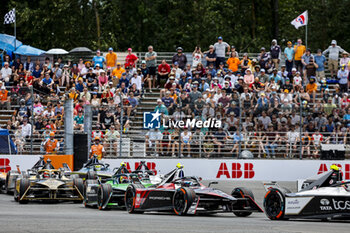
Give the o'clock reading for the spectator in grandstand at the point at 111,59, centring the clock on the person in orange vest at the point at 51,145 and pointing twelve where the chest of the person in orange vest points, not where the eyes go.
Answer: The spectator in grandstand is roughly at 7 o'clock from the person in orange vest.

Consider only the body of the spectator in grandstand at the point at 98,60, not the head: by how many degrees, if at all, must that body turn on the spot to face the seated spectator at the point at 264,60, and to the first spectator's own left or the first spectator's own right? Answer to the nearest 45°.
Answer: approximately 90° to the first spectator's own left

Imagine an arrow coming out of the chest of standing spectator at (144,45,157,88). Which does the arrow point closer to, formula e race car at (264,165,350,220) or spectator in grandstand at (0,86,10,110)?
the formula e race car

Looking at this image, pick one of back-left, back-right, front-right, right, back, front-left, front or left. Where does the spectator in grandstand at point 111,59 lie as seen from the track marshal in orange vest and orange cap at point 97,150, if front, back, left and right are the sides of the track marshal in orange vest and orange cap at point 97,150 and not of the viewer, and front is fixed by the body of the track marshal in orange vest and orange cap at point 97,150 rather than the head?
back

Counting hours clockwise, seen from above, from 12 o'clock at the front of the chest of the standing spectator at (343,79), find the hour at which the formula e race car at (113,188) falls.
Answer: The formula e race car is roughly at 1 o'clock from the standing spectator.

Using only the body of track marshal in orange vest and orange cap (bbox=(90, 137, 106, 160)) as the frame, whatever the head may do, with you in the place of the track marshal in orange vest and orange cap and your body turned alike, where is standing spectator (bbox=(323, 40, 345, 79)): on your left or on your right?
on your left

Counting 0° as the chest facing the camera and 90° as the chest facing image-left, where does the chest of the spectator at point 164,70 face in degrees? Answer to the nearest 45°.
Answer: approximately 45°
